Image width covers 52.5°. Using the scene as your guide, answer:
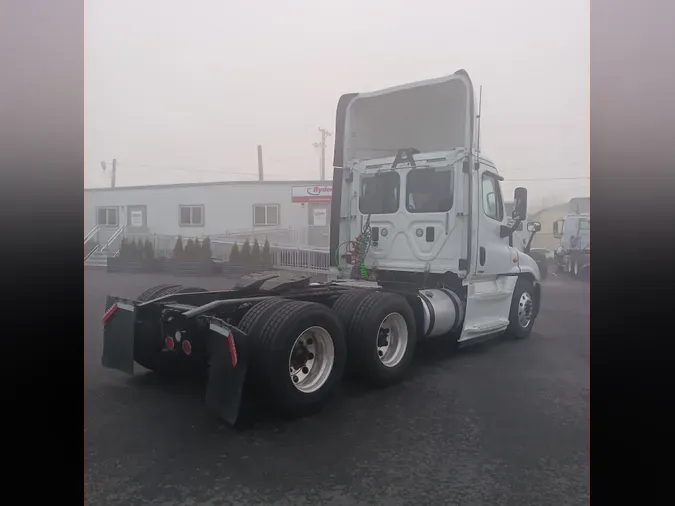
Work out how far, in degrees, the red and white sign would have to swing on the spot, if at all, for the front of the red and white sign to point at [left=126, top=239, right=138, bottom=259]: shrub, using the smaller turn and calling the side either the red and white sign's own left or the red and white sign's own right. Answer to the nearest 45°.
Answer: approximately 90° to the red and white sign's own right

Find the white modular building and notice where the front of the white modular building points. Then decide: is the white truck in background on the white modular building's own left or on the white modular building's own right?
on the white modular building's own left

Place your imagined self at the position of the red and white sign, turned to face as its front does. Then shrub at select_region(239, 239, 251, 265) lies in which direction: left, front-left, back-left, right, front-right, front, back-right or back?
front-right

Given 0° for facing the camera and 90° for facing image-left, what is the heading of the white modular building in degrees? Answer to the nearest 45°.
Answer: approximately 0°

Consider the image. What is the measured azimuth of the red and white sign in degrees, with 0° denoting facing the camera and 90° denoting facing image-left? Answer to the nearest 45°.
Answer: approximately 0°

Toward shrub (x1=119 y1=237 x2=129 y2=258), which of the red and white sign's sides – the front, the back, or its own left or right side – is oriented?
right

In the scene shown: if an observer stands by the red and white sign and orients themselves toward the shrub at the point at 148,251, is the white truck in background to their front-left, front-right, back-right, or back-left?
back-left

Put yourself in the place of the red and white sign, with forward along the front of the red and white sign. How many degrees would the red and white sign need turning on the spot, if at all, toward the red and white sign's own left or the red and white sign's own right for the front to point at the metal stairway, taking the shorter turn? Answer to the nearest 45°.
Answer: approximately 45° to the red and white sign's own right
